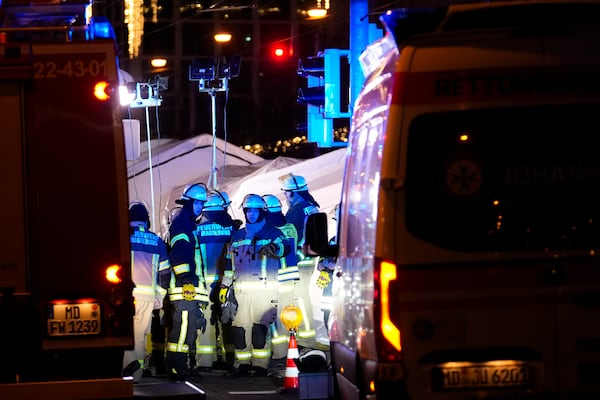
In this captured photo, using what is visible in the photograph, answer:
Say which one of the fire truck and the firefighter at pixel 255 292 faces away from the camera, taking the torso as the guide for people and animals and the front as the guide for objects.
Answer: the fire truck

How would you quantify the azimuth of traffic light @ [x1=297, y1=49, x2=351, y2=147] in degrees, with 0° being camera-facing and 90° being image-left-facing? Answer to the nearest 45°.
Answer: approximately 90°

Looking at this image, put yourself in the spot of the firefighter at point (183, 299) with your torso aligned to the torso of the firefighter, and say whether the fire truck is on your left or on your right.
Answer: on your right

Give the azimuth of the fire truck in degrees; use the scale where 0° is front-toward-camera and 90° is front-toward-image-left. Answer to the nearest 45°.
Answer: approximately 180°

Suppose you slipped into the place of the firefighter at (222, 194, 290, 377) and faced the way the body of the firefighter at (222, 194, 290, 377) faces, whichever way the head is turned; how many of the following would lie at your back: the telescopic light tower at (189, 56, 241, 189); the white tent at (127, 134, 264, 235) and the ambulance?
2

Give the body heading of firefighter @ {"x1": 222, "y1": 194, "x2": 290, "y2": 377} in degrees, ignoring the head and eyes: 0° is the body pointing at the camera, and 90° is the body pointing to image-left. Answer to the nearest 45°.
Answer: approximately 0°

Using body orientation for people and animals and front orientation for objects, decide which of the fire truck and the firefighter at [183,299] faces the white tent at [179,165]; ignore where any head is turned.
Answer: the fire truck

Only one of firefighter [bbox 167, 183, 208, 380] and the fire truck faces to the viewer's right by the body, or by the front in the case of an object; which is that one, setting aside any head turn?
the firefighter

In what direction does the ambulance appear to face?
away from the camera

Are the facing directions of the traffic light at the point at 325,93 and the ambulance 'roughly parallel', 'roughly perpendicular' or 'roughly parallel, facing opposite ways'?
roughly perpendicular

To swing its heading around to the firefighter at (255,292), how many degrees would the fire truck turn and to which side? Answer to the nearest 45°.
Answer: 0° — it already faces them
